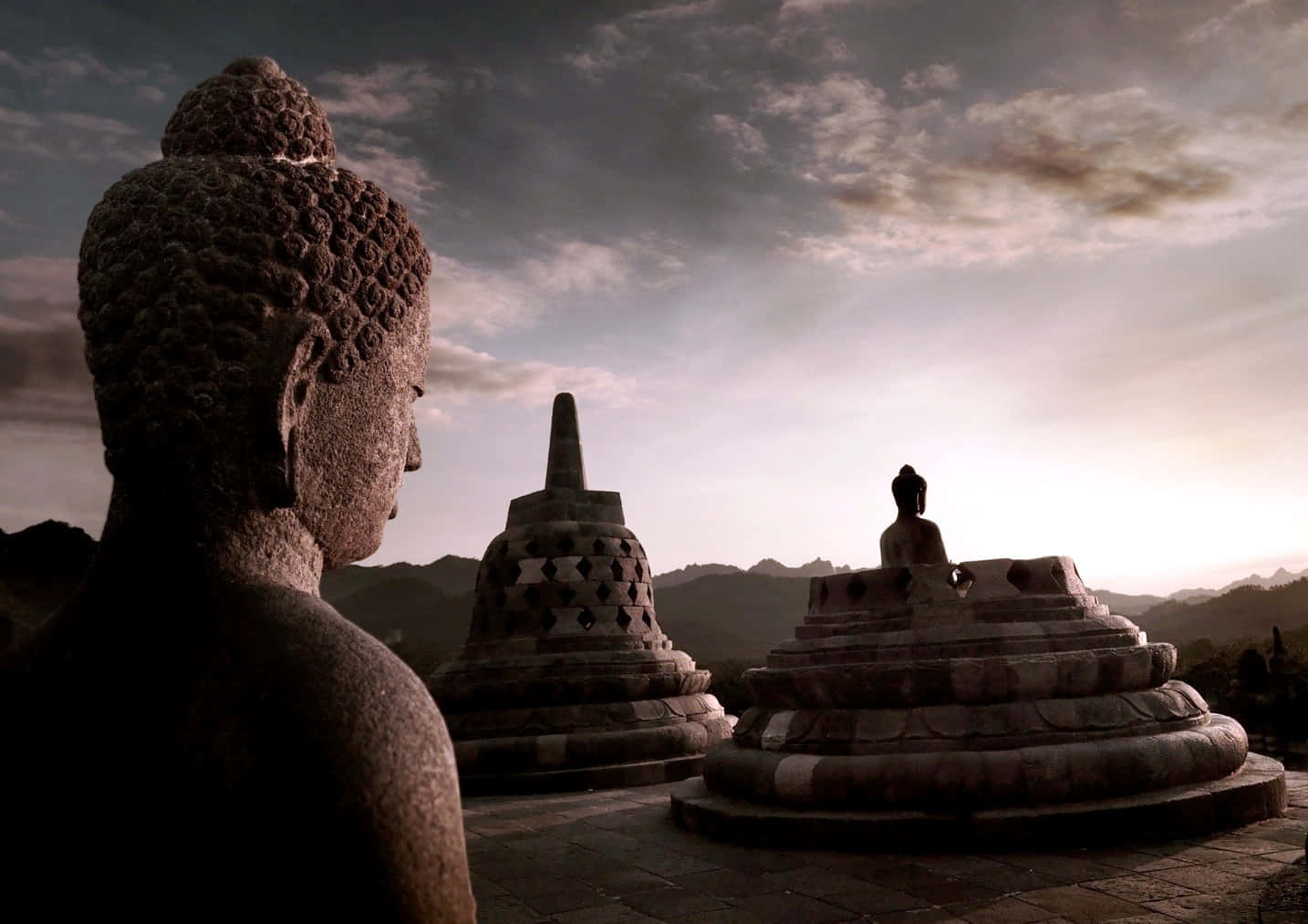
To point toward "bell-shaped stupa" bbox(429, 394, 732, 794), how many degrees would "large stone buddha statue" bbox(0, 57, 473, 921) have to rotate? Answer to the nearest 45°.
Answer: approximately 45° to its left

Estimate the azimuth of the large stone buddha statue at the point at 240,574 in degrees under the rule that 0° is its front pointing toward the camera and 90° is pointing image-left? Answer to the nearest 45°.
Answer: approximately 225°

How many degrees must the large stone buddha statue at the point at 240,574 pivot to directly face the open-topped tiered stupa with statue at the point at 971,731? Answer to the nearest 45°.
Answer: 0° — it already faces it

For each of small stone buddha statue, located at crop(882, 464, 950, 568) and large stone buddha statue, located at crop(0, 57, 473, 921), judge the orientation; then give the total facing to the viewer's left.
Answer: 0

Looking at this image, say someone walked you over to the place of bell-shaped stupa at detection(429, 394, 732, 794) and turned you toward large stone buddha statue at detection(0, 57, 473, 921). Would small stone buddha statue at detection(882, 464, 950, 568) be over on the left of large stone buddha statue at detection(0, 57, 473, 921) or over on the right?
left

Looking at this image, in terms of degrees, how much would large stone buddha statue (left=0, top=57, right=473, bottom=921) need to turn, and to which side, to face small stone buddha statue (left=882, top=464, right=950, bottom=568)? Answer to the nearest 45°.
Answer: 0° — it already faces it
